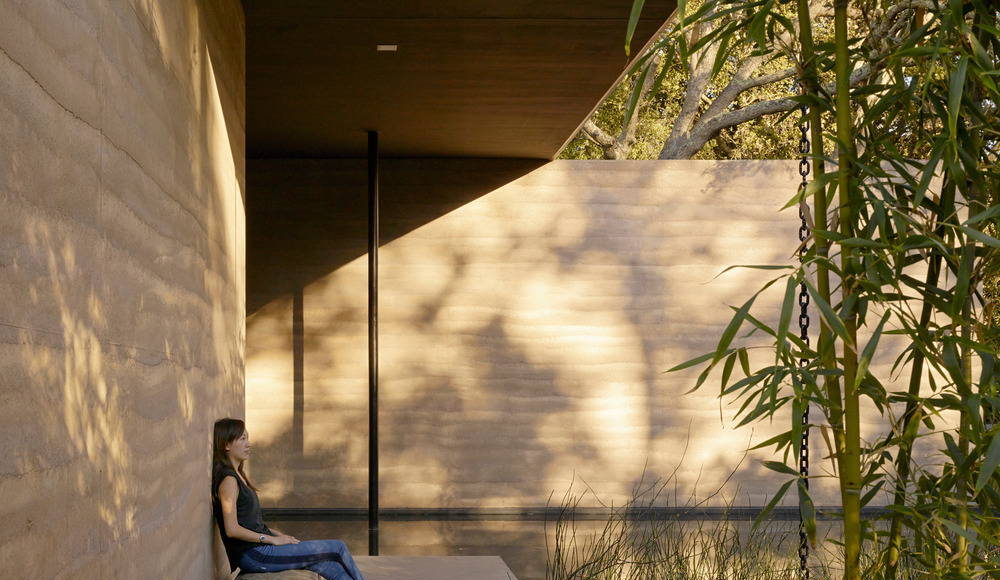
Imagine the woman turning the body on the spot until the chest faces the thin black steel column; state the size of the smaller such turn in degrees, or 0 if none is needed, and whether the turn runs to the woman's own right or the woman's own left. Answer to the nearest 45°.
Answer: approximately 90° to the woman's own left

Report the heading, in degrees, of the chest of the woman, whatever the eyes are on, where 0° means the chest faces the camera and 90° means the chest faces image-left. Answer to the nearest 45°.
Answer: approximately 270°

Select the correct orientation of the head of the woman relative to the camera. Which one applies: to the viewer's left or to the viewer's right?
to the viewer's right
